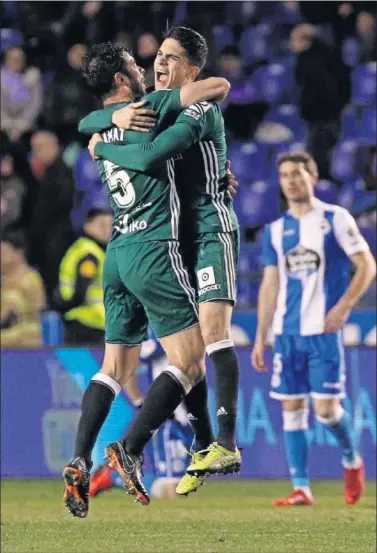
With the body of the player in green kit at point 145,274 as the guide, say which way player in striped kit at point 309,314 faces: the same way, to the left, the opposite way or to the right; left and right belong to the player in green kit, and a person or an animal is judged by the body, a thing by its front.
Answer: the opposite way

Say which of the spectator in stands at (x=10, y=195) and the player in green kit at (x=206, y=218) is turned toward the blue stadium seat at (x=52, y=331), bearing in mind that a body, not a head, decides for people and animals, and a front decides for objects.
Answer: the spectator in stands

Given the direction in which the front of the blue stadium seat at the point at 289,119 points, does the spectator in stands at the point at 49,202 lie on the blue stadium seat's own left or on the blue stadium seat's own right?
on the blue stadium seat's own right

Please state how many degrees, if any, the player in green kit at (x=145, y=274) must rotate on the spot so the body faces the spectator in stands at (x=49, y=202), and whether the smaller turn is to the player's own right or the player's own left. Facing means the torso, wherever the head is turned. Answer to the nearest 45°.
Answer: approximately 45° to the player's own left

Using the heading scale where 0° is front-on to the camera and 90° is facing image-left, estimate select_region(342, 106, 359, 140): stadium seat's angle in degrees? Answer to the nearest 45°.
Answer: approximately 0°

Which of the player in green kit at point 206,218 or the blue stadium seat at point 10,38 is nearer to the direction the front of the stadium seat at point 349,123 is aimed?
the player in green kit

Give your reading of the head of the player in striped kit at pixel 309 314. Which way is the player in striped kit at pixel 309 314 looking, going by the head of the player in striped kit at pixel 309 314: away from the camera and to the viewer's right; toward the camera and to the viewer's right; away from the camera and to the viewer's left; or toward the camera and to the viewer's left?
toward the camera and to the viewer's left

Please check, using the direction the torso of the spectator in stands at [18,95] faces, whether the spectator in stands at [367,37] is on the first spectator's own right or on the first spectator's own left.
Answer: on the first spectator's own left

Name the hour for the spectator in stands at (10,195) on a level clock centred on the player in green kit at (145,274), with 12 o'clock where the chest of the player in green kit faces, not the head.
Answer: The spectator in stands is roughly at 10 o'clock from the player in green kit.

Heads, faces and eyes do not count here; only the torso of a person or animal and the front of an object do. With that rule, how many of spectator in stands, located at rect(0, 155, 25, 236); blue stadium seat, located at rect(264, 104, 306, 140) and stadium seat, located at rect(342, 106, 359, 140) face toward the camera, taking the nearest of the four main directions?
3

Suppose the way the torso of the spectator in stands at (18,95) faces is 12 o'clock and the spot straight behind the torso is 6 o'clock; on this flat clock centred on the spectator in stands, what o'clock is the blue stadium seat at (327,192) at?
The blue stadium seat is roughly at 10 o'clock from the spectator in stands.

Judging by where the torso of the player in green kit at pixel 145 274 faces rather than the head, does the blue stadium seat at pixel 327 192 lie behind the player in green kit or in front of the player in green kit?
in front
